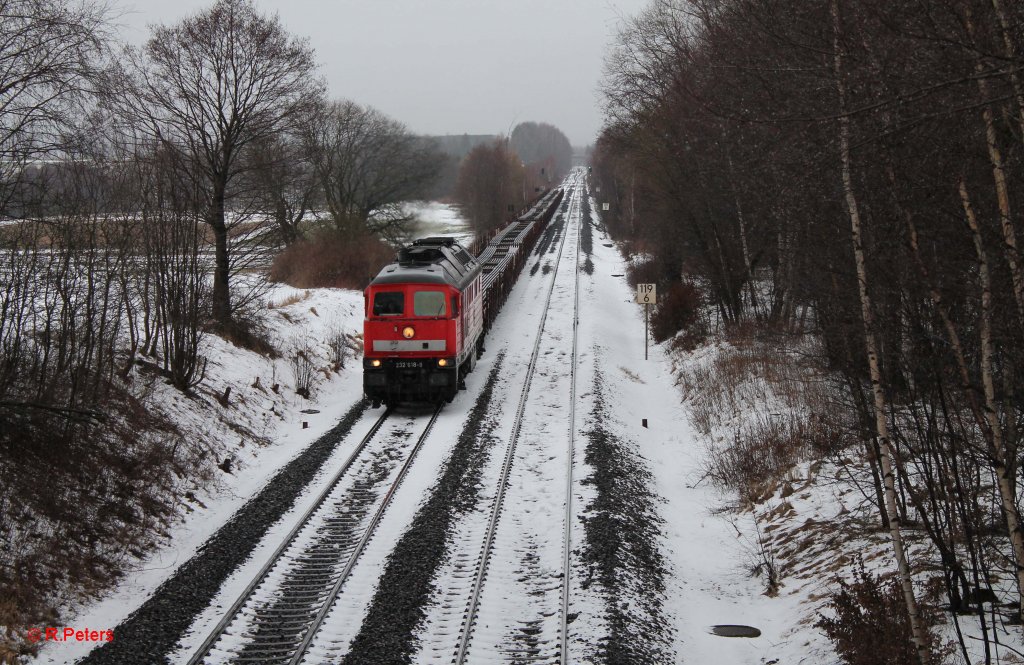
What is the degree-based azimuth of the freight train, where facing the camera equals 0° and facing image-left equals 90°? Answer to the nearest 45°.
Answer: approximately 0°

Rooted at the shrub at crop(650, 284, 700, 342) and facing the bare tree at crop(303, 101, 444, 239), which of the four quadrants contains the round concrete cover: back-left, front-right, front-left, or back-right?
back-left

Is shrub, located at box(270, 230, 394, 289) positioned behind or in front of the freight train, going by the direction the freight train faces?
behind

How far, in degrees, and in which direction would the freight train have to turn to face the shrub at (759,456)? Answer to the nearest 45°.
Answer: approximately 45° to its left

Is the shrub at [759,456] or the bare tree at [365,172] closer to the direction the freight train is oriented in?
the shrub

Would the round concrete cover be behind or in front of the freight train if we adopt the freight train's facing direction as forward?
in front

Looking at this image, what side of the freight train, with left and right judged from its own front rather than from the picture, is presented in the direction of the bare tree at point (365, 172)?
back
